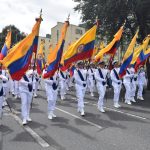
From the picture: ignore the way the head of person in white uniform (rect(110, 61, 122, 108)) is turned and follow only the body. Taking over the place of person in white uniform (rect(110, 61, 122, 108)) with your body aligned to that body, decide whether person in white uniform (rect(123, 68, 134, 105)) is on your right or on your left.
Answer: on your left

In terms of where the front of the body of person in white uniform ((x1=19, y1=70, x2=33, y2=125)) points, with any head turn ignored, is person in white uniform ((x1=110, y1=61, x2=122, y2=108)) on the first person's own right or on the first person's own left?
on the first person's own left

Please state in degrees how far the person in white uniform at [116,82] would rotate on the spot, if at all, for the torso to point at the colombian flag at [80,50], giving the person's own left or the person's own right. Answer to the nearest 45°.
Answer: approximately 90° to the person's own right

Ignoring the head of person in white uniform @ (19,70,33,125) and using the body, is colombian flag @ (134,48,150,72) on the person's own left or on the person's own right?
on the person's own left

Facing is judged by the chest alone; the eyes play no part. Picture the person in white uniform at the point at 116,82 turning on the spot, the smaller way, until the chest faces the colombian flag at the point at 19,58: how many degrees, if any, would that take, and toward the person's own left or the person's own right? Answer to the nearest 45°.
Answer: approximately 90° to the person's own right
